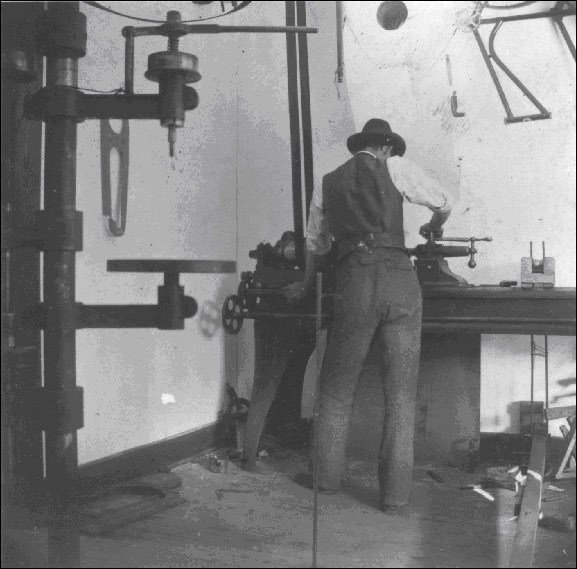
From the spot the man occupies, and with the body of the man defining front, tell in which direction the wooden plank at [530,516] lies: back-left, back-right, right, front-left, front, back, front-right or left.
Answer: back-right

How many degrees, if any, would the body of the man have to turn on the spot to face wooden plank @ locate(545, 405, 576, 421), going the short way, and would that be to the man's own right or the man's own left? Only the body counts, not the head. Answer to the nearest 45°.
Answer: approximately 90° to the man's own right

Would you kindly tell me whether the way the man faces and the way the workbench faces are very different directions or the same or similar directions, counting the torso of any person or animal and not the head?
very different directions

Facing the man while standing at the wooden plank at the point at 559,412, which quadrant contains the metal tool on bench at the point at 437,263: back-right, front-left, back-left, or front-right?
front-right

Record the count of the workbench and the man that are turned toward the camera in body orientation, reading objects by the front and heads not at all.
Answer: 1

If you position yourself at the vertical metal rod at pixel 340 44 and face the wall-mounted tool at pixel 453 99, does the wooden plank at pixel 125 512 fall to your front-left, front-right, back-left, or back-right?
back-right

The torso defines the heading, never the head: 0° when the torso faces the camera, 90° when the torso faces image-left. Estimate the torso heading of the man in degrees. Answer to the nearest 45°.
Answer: approximately 180°

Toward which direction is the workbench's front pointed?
toward the camera

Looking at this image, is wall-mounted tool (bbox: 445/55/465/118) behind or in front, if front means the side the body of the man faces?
in front

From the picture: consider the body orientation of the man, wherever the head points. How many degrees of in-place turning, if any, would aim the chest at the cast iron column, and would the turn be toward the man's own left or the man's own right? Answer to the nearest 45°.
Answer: approximately 135° to the man's own left

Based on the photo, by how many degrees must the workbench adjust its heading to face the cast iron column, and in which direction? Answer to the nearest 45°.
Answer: approximately 45° to its right
